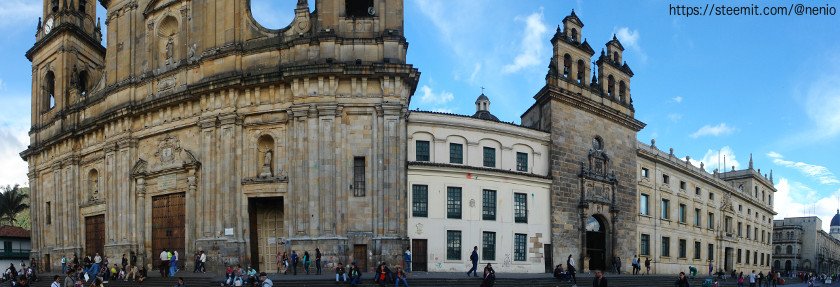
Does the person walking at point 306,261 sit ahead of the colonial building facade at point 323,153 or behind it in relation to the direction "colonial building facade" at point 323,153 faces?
ahead

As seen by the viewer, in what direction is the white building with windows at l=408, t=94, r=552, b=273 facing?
toward the camera

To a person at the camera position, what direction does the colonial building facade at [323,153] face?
facing the viewer

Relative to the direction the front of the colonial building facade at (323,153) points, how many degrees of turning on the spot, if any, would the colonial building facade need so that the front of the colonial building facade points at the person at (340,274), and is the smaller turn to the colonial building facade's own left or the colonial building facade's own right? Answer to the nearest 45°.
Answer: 0° — it already faces them
